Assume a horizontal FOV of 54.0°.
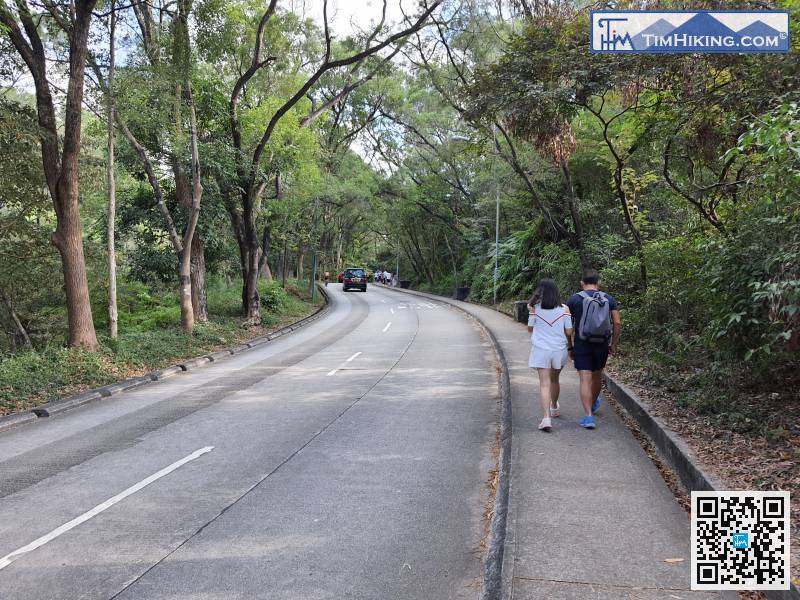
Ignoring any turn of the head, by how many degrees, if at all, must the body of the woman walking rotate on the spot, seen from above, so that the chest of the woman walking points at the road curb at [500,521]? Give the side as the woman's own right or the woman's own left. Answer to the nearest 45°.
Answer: approximately 180°

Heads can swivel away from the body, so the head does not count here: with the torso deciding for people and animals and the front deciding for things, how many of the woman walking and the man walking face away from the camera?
2

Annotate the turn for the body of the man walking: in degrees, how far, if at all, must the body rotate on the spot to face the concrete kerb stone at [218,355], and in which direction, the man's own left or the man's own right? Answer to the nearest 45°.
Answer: approximately 45° to the man's own left

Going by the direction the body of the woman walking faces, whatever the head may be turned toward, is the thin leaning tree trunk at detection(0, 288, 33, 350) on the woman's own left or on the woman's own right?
on the woman's own left

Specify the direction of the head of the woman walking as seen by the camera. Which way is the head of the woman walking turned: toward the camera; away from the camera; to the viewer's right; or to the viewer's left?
away from the camera

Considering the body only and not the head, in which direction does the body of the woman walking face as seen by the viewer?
away from the camera

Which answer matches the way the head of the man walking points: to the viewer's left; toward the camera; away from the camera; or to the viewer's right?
away from the camera

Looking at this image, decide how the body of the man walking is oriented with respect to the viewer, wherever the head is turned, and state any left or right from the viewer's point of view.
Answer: facing away from the viewer

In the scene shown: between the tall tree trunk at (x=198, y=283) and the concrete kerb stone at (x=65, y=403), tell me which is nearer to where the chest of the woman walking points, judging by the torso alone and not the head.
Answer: the tall tree trunk

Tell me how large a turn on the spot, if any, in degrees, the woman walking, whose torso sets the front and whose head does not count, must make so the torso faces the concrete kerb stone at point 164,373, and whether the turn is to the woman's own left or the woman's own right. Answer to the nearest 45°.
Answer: approximately 45° to the woman's own left

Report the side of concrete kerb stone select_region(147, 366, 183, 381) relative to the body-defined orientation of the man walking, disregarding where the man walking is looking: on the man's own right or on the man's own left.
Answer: on the man's own left
